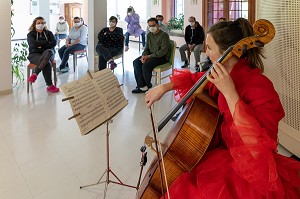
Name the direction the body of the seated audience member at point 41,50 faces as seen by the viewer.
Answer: toward the camera

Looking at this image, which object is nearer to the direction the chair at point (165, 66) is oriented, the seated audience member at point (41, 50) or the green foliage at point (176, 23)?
the seated audience member

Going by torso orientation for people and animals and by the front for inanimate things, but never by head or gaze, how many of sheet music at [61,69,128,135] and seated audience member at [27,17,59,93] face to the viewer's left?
0

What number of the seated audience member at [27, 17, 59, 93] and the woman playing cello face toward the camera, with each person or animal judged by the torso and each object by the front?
1

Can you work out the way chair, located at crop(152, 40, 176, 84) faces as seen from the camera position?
facing the viewer and to the left of the viewer

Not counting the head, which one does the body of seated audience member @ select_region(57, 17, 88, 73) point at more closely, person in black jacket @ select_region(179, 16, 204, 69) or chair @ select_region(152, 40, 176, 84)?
the chair

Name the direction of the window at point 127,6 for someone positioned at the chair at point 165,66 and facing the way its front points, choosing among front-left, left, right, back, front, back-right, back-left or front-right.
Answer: back-right

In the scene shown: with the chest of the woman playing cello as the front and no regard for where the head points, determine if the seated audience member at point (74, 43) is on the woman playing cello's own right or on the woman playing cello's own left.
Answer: on the woman playing cello's own right

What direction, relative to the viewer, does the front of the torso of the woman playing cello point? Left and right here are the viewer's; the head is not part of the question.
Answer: facing to the left of the viewer

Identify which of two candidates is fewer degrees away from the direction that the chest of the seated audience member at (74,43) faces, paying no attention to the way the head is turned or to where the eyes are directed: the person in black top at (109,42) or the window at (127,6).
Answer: the person in black top

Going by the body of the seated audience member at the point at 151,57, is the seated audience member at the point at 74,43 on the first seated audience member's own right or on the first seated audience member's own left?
on the first seated audience member's own right

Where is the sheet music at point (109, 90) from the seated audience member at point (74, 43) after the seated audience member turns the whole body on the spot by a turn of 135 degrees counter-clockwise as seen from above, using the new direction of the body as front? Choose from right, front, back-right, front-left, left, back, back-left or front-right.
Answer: right
